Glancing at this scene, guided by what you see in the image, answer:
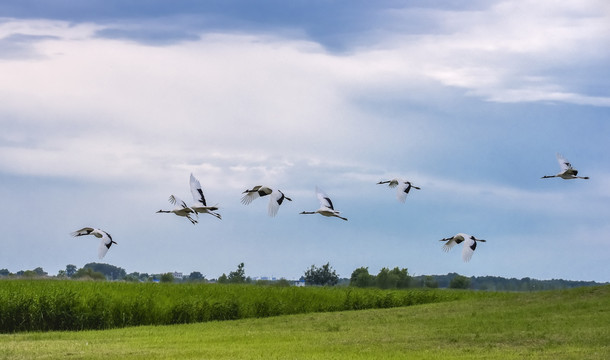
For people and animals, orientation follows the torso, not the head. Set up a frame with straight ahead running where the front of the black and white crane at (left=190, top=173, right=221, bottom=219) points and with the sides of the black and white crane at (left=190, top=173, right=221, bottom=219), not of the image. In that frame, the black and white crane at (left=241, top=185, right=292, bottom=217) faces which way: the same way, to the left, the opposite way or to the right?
the same way

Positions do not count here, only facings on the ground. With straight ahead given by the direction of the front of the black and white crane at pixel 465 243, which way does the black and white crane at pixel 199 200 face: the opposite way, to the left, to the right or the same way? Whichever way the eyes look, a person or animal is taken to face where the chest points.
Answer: the same way

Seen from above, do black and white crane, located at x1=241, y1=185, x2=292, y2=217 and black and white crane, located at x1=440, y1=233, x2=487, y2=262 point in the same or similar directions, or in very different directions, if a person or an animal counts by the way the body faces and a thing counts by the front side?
same or similar directions
